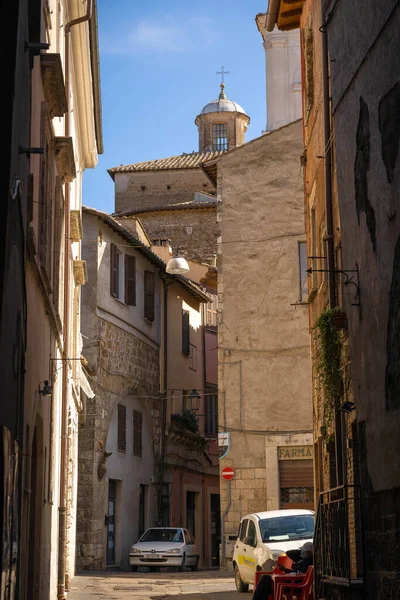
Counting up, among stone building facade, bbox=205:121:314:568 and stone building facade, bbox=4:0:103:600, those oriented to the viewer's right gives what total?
1

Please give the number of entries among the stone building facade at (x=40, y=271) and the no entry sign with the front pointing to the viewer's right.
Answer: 1

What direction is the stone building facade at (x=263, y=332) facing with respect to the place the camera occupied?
facing the viewer

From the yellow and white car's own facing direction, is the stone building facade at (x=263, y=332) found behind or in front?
behind

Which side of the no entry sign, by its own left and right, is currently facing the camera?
front

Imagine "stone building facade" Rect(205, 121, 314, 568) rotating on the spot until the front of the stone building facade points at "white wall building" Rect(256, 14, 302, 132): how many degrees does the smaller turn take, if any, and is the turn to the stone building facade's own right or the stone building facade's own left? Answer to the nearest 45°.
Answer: approximately 180°

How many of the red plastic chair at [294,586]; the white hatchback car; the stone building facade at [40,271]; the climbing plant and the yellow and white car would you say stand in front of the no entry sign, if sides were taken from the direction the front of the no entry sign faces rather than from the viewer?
4

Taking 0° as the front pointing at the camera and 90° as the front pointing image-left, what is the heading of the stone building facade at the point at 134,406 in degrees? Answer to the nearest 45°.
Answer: approximately 315°

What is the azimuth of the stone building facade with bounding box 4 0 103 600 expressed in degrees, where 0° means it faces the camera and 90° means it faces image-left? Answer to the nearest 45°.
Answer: approximately 270°

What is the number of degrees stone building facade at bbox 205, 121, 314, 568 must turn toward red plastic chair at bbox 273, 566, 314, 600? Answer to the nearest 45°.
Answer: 0° — it already faces it

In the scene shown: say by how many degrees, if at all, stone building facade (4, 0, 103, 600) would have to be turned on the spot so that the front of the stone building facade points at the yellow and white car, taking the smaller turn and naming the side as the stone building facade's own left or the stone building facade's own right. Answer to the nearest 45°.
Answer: approximately 45° to the stone building facade's own left

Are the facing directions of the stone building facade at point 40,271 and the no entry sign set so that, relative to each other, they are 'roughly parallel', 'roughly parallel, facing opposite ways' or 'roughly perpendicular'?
roughly perpendicular
